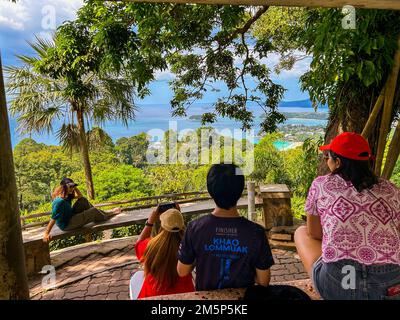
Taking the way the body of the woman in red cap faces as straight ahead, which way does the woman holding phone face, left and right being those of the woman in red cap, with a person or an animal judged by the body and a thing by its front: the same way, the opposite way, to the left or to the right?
the same way

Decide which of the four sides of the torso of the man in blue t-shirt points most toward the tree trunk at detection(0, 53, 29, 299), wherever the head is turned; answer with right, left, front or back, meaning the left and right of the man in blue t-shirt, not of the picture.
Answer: left

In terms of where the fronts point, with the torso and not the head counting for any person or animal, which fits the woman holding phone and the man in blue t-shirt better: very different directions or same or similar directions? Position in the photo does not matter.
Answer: same or similar directions

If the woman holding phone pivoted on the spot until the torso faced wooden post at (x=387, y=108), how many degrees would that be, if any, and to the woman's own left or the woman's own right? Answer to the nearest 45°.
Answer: approximately 45° to the woman's own right

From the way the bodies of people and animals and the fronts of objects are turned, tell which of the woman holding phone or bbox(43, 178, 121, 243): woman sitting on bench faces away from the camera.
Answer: the woman holding phone

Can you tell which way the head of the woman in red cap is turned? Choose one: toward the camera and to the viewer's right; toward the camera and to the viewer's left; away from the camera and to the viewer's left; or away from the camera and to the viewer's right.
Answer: away from the camera and to the viewer's left

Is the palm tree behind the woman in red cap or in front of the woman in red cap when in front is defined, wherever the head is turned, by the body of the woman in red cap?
in front

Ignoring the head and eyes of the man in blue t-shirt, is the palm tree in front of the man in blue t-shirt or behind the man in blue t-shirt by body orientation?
in front

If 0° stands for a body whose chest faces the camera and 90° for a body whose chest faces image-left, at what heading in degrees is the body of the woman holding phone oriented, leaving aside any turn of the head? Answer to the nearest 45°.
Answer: approximately 180°

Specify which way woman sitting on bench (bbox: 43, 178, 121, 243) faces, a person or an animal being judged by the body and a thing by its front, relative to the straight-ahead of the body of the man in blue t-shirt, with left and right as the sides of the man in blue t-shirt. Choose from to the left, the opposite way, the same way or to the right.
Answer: to the right

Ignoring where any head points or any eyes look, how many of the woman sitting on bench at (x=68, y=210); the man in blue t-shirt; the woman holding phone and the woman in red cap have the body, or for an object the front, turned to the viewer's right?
1

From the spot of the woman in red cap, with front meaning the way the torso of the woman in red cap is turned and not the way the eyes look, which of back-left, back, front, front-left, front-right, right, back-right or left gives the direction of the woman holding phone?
front-left

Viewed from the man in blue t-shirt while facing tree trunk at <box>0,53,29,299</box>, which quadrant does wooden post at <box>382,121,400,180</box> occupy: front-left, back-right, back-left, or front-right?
back-right

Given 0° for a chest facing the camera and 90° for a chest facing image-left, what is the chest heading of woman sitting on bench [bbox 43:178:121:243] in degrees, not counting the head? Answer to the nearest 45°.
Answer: approximately 270°

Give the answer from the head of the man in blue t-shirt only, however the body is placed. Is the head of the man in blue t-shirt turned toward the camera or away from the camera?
away from the camera

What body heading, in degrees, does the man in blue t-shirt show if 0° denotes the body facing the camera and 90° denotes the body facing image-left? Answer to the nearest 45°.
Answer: approximately 180°
